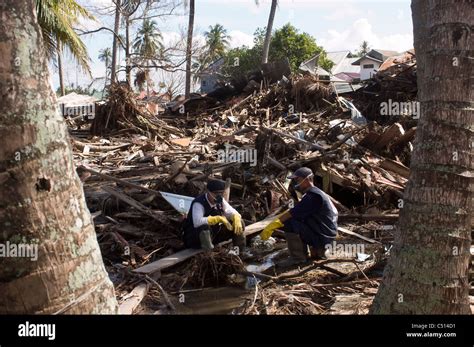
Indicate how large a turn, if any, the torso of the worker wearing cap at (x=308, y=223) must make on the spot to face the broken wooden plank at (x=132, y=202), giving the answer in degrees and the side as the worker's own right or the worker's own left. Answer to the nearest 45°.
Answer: approximately 45° to the worker's own right

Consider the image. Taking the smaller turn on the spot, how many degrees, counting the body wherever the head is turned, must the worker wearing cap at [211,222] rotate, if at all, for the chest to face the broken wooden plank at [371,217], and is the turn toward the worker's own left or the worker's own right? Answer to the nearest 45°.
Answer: approximately 90° to the worker's own left

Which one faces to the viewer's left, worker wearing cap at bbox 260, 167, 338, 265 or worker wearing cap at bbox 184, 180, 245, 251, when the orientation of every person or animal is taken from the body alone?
worker wearing cap at bbox 260, 167, 338, 265

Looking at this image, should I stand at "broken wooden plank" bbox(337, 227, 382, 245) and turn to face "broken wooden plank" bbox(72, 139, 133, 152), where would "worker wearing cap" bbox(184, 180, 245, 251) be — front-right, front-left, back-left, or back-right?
front-left

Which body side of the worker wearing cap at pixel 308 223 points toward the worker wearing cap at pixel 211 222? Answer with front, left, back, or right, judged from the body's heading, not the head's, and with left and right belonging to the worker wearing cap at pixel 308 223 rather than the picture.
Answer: front

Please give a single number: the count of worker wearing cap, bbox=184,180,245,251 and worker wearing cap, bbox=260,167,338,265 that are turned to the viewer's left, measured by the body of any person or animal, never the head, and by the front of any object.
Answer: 1

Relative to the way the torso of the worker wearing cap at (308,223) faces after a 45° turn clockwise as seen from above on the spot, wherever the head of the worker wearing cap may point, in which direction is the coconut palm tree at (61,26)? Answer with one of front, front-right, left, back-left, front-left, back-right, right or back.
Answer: front

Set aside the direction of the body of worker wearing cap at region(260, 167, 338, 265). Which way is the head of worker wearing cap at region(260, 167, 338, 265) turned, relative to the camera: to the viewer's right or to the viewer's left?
to the viewer's left

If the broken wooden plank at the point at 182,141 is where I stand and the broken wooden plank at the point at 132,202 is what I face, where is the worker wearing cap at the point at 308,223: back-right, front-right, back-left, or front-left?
front-left

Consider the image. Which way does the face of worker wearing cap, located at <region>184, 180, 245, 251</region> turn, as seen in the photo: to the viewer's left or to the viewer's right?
to the viewer's right

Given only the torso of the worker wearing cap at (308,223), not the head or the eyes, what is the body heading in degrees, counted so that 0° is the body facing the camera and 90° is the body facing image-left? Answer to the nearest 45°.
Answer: approximately 90°

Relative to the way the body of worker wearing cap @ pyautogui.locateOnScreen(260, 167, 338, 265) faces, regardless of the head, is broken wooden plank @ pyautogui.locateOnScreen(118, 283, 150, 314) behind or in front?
in front
